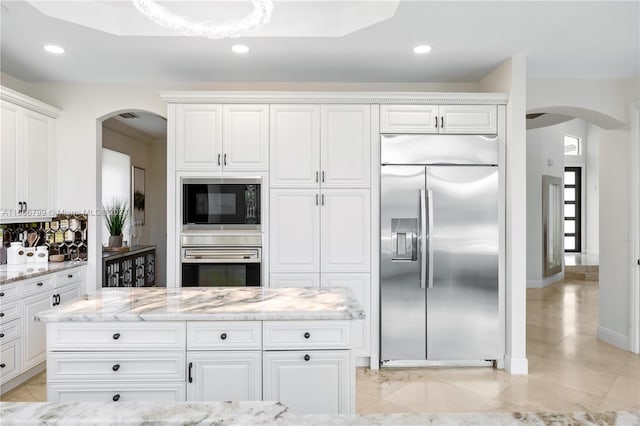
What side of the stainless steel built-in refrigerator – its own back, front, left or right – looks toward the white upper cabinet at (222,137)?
right

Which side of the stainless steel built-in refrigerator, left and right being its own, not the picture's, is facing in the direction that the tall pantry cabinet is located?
right

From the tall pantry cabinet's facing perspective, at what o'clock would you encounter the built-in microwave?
The built-in microwave is roughly at 3 o'clock from the tall pantry cabinet.

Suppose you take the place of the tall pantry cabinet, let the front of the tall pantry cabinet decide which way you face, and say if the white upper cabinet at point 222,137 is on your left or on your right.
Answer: on your right

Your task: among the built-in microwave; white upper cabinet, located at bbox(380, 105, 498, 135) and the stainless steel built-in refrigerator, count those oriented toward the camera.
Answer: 3

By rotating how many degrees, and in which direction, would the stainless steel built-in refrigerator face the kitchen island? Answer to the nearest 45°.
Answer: approximately 45° to its right

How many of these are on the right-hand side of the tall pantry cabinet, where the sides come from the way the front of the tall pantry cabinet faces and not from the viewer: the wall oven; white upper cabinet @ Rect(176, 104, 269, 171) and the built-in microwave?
3

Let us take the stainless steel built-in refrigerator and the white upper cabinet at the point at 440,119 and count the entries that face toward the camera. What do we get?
2
